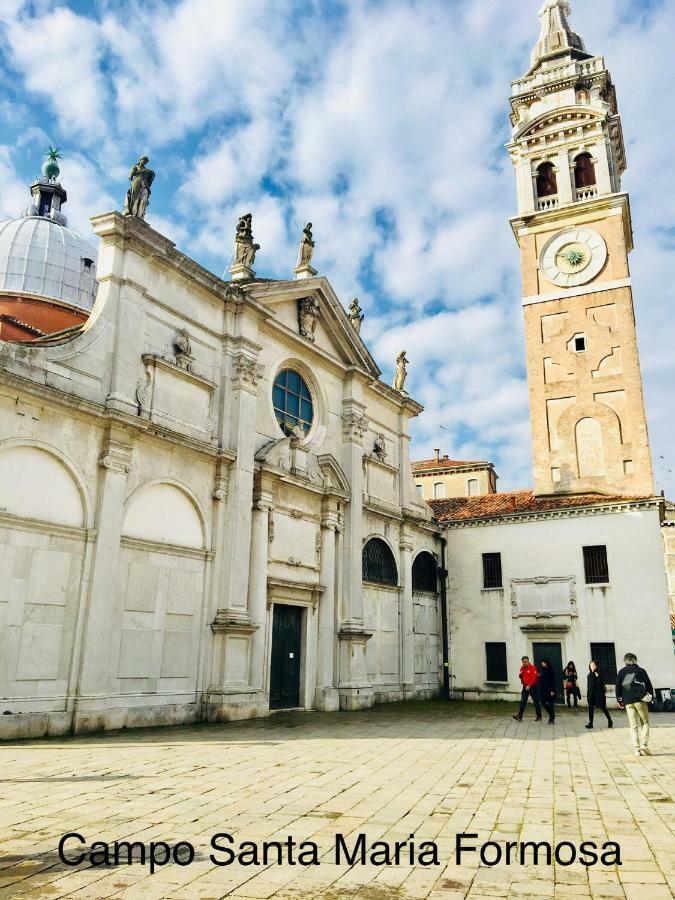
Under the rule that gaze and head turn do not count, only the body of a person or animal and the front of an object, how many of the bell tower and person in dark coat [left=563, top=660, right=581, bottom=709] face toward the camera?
2

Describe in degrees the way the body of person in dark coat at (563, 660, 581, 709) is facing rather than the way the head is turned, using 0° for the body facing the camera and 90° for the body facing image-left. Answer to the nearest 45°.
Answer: approximately 0°

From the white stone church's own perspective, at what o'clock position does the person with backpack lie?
The person with backpack is roughly at 12 o'clock from the white stone church.

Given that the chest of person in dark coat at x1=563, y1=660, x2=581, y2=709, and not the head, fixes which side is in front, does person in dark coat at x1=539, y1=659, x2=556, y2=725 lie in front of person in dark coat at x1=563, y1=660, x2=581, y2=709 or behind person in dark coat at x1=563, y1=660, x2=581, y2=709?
in front

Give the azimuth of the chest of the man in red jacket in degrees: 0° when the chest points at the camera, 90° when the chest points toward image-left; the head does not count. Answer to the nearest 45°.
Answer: approximately 45°

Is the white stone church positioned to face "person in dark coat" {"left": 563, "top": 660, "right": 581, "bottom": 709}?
no

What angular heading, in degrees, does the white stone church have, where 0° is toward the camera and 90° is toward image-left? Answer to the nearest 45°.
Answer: approximately 315°

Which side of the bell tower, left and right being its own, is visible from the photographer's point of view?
front

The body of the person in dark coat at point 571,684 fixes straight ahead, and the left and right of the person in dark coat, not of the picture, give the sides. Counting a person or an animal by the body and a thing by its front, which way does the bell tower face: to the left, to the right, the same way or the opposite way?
the same way

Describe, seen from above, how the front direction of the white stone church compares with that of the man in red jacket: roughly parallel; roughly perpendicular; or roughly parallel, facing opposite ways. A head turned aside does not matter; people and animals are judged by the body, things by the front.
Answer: roughly perpendicular
